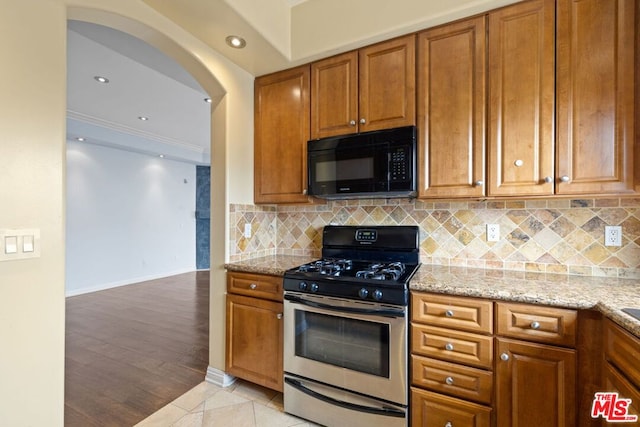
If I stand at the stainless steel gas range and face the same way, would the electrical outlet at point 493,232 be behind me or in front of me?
behind

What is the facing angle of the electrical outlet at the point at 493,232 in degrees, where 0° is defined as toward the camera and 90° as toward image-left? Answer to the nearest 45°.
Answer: approximately 0°

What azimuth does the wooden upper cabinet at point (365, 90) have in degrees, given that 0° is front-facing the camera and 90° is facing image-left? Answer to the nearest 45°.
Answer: approximately 45°

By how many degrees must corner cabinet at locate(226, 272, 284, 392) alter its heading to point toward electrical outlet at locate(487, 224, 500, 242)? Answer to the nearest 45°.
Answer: approximately 135° to its left

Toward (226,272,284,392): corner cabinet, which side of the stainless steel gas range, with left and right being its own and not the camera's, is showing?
right

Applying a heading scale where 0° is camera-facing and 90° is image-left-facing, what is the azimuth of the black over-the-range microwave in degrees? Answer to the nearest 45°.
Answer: approximately 45°

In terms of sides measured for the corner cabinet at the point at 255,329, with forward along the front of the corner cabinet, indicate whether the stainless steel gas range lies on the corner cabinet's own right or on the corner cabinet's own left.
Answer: on the corner cabinet's own left

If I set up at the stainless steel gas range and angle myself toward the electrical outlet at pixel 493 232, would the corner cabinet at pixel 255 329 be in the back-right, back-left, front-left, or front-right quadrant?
back-left
